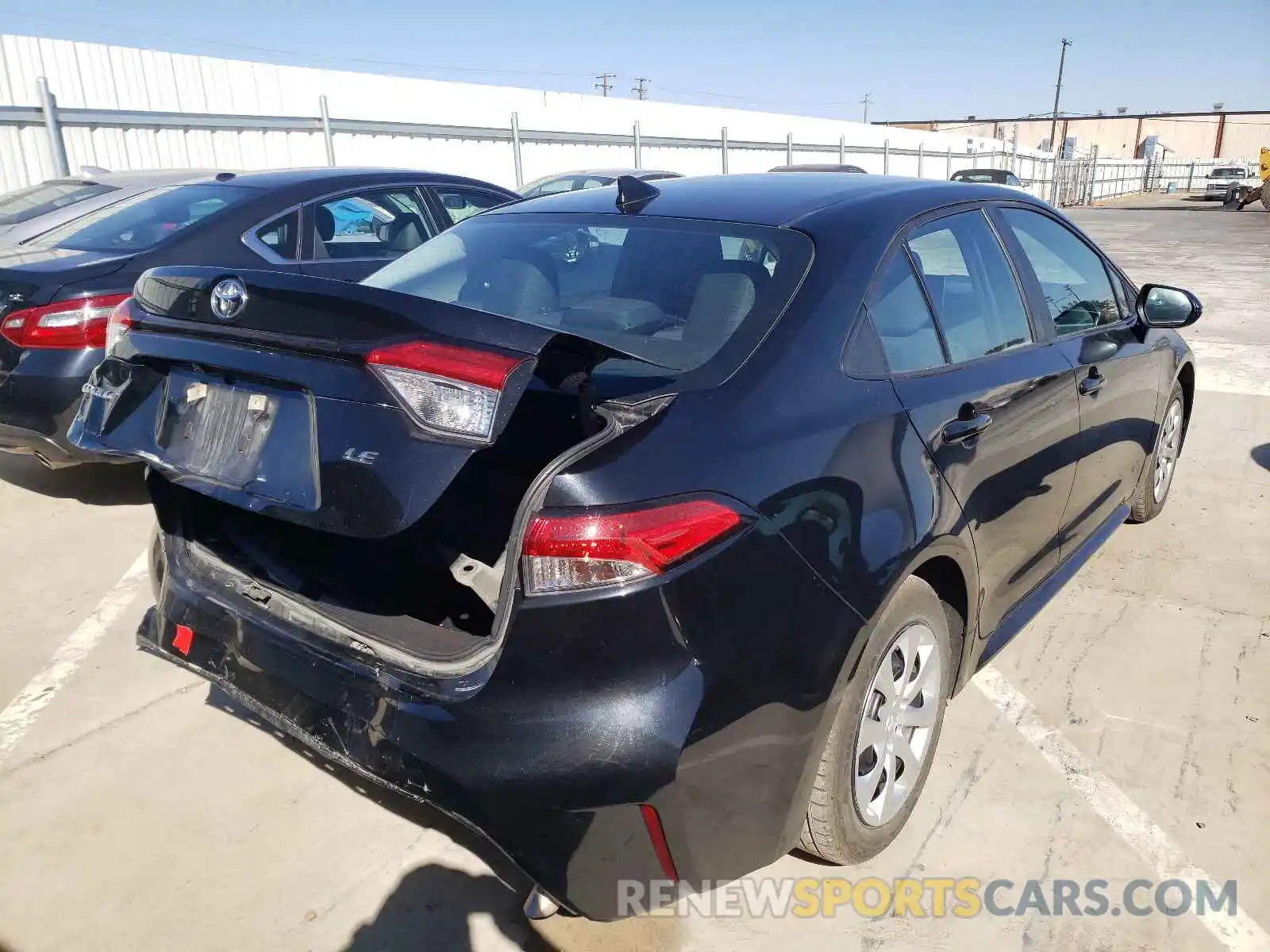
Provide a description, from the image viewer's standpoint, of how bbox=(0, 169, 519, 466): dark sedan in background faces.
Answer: facing away from the viewer and to the right of the viewer

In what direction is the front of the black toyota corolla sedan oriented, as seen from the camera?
facing away from the viewer and to the right of the viewer

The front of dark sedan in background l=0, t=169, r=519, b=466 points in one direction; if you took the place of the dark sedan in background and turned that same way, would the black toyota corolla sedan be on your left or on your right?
on your right

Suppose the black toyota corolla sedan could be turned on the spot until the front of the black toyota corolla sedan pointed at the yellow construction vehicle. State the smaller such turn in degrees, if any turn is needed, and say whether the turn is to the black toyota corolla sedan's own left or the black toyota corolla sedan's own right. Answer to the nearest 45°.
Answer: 0° — it already faces it
